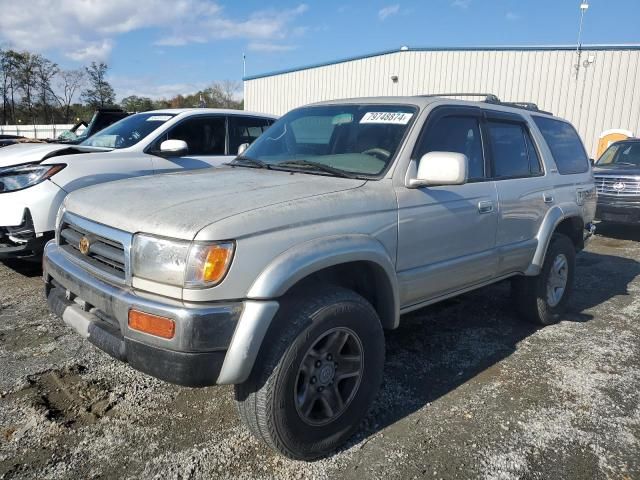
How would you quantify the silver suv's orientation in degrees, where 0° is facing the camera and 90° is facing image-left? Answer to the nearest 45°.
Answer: approximately 45°

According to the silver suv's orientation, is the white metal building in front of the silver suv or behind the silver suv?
behind

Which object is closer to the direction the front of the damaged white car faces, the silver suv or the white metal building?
the silver suv

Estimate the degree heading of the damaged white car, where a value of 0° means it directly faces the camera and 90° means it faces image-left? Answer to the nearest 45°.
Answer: approximately 45°

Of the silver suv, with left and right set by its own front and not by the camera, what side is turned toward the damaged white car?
right
